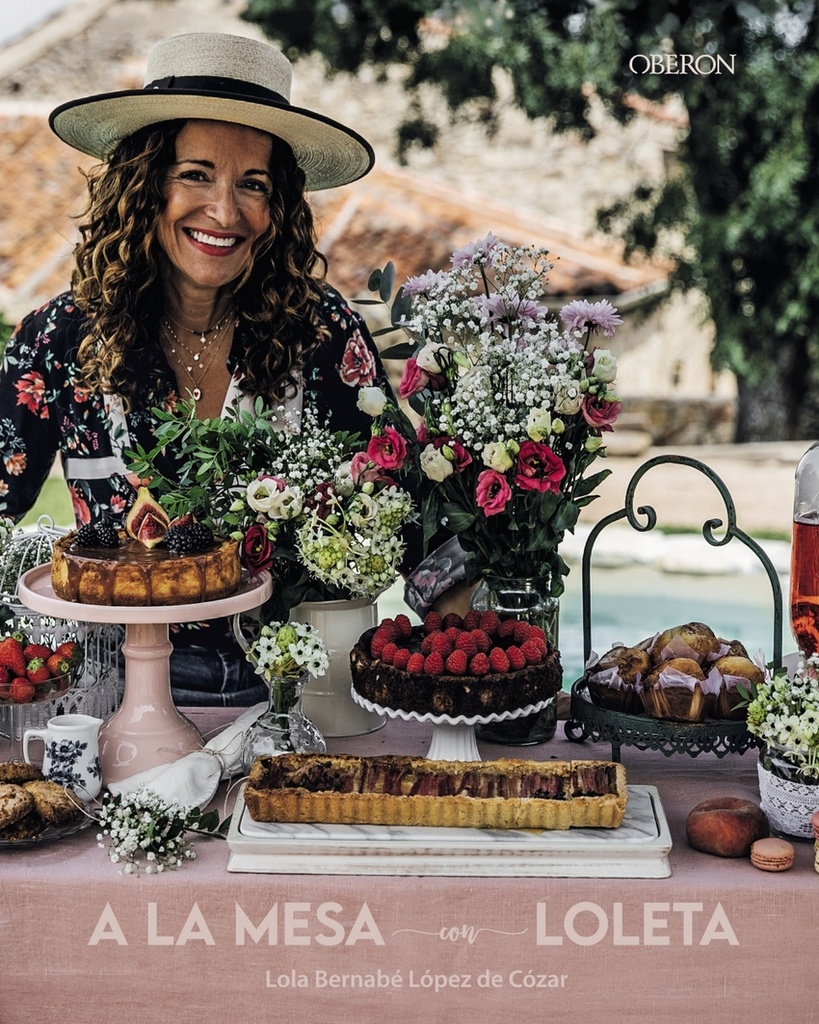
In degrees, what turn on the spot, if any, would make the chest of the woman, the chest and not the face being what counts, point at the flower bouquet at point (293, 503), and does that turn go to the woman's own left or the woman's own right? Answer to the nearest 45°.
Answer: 0° — they already face it

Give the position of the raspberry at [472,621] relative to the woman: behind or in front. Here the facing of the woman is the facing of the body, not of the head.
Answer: in front

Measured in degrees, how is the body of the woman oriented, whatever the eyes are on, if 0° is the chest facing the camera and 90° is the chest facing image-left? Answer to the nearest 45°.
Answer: approximately 0°

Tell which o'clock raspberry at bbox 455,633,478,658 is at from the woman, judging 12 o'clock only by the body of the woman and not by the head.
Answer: The raspberry is roughly at 11 o'clock from the woman.

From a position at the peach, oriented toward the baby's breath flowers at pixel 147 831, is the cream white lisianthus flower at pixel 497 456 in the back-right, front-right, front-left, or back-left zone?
front-right

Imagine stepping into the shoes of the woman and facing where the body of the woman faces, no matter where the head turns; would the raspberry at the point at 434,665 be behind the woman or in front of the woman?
in front

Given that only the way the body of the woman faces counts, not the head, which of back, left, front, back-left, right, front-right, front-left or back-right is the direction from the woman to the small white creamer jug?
front

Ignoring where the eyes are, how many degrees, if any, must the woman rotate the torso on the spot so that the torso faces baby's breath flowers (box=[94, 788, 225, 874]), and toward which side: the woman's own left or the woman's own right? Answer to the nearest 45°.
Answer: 0° — they already face it

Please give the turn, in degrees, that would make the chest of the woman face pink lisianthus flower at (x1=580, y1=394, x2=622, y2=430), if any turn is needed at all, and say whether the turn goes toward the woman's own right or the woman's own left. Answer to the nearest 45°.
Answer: approximately 45° to the woman's own left

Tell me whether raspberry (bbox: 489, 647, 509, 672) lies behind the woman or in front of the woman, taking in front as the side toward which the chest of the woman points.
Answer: in front

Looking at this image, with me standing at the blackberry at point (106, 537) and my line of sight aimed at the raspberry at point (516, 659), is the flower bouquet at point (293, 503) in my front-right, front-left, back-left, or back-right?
front-left

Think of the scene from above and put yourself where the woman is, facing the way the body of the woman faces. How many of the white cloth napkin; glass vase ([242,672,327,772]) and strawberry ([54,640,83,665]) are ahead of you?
3

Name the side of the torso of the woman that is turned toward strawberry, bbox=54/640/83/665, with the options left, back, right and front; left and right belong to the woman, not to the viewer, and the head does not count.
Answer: front
